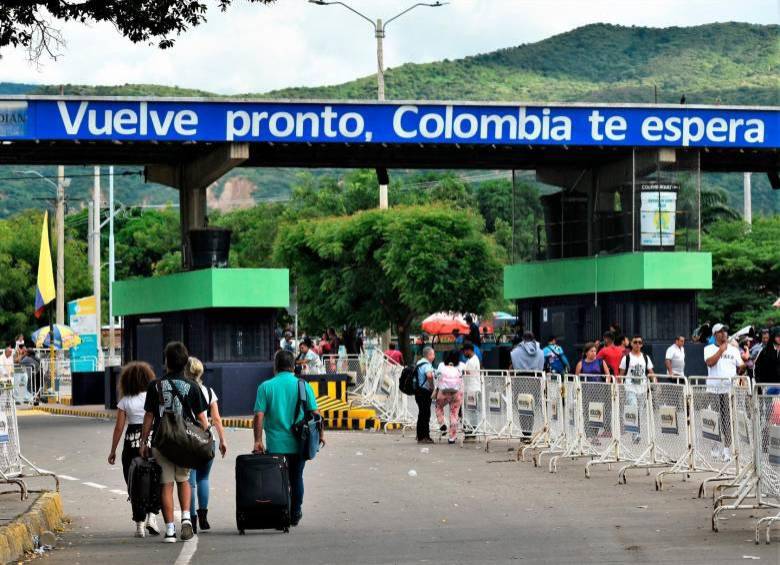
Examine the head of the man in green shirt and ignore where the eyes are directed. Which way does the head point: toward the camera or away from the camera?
away from the camera

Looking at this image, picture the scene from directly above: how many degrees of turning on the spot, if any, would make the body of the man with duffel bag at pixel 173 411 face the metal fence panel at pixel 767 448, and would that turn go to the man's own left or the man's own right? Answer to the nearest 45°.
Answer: approximately 90° to the man's own right

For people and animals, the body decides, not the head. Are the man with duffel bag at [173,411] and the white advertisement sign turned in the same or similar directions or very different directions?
very different directions

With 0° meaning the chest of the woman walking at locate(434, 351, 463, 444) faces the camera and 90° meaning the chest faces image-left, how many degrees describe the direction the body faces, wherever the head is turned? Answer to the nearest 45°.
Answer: approximately 180°

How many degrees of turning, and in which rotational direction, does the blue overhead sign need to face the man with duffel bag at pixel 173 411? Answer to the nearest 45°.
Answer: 0° — it already faces them

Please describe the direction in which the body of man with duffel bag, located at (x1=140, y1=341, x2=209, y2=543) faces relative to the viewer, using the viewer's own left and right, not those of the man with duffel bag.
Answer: facing away from the viewer

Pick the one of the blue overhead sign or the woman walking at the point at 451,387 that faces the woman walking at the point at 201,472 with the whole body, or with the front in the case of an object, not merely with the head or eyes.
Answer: the blue overhead sign

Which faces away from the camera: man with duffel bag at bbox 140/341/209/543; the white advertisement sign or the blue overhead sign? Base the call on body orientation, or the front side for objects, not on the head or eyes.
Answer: the man with duffel bag

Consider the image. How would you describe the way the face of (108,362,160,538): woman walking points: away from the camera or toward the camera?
away from the camera

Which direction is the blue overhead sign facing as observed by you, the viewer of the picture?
facing the viewer

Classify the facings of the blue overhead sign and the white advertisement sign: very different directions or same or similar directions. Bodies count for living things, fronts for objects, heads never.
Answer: same or similar directions

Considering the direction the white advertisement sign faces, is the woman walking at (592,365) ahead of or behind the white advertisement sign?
ahead

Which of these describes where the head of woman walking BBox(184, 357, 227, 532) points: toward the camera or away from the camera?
away from the camera

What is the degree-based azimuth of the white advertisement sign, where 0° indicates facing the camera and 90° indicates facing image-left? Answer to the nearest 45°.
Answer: approximately 0°

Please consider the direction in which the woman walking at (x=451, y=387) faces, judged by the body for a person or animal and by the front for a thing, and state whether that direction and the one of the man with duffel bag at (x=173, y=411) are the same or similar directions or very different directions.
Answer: same or similar directions

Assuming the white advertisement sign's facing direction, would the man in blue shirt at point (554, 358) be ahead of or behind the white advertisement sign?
ahead
